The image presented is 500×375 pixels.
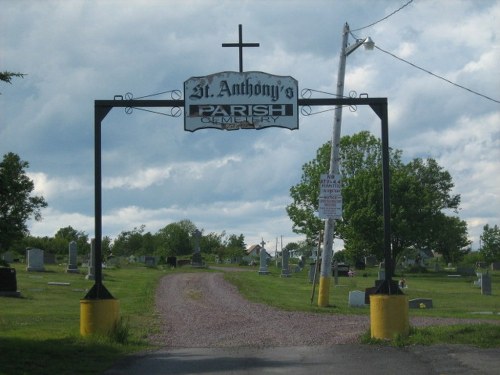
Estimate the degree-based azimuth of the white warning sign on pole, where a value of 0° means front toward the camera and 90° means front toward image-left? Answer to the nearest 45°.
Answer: approximately 0°

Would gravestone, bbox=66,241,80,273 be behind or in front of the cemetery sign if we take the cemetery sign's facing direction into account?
behind

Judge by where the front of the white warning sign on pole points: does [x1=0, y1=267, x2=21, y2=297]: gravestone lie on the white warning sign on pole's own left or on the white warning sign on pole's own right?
on the white warning sign on pole's own right

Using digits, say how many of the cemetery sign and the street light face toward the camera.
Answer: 1

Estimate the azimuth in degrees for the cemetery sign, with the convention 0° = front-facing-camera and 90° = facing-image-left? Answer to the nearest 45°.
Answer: approximately 0°

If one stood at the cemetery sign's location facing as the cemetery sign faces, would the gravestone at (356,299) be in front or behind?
behind
